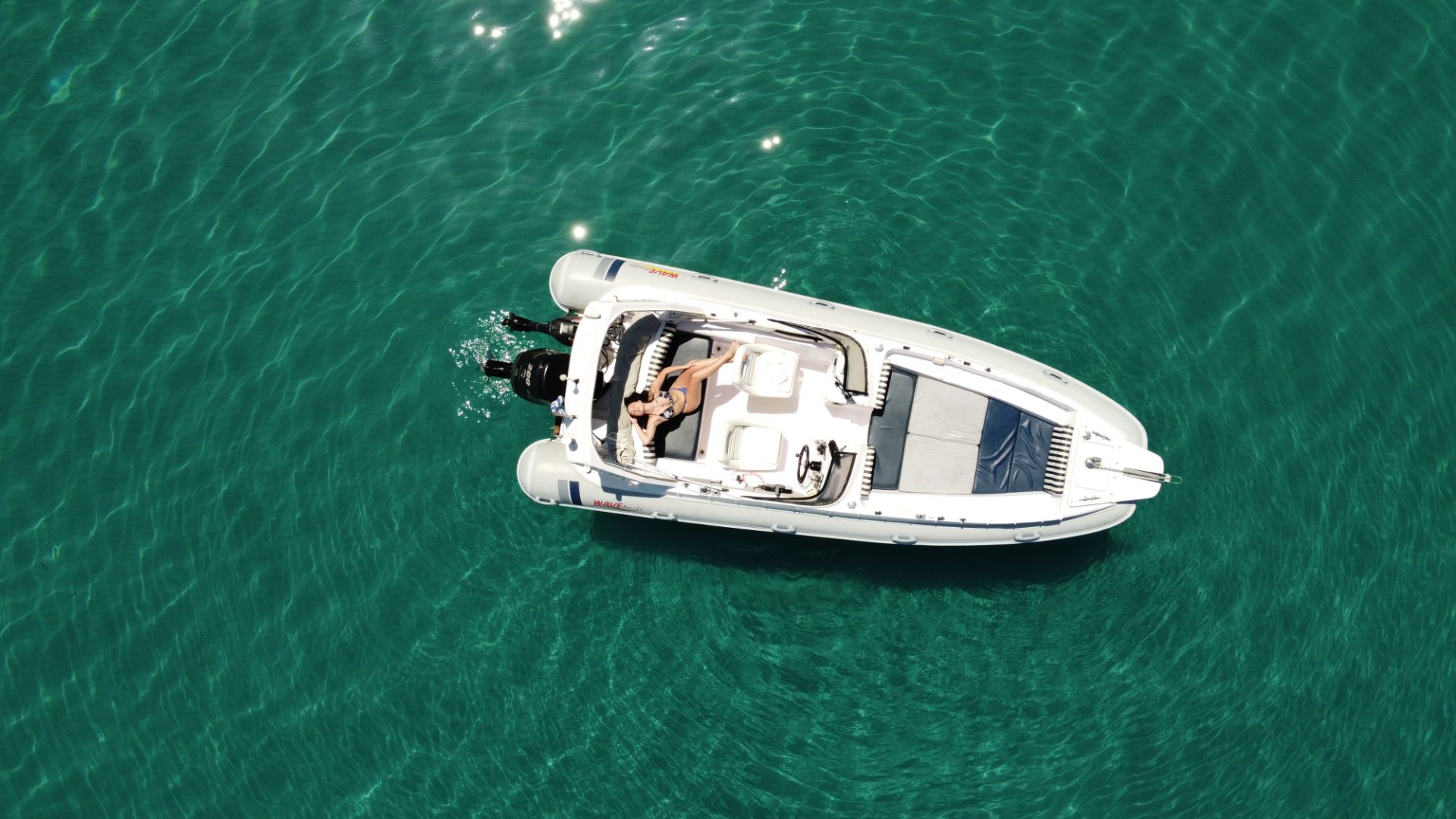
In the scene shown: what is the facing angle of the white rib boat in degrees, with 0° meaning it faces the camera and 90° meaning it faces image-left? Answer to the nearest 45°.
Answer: approximately 270°
